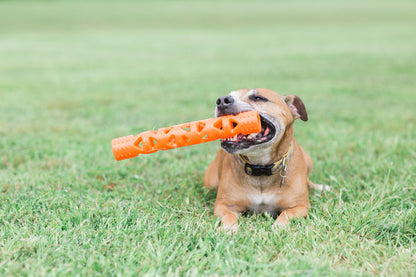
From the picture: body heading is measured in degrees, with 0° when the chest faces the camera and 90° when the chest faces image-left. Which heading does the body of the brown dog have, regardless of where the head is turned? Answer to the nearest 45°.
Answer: approximately 0°
